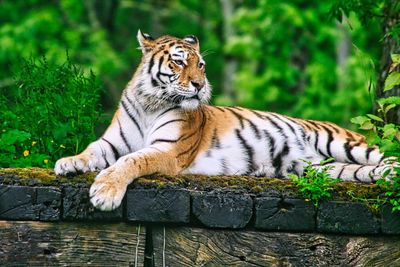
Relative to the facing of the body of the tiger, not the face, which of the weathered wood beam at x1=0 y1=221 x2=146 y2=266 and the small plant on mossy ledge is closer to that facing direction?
the weathered wood beam

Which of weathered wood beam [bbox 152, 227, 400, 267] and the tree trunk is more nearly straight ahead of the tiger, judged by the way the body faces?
the weathered wood beam

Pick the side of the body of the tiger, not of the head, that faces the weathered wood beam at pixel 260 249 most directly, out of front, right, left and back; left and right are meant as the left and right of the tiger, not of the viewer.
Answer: left

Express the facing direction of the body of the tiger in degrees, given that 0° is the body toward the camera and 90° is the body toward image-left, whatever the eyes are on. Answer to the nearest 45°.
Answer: approximately 45°

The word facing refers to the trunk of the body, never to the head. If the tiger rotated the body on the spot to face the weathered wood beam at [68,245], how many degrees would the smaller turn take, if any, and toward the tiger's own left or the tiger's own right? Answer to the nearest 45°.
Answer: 0° — it already faces it

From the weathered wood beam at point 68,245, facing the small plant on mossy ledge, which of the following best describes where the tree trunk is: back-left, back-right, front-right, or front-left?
front-left
